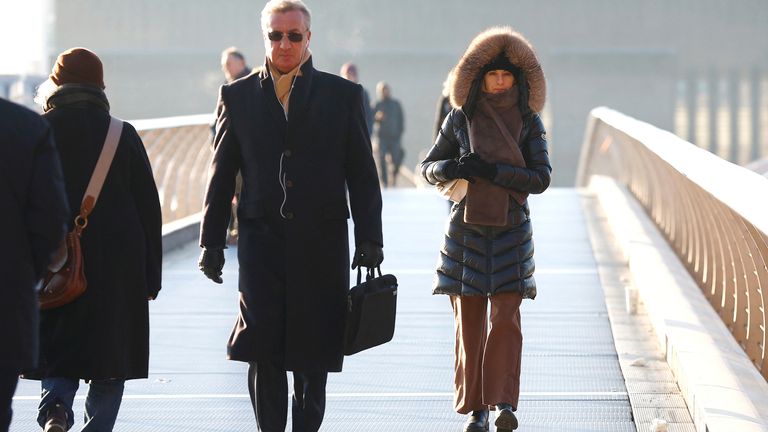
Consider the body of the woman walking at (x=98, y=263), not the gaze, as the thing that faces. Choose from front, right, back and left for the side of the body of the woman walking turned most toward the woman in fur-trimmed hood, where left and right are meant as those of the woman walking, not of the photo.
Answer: right

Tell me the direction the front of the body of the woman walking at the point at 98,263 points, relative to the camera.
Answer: away from the camera

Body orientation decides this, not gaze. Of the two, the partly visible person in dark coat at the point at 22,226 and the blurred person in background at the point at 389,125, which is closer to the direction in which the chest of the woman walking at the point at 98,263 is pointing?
the blurred person in background

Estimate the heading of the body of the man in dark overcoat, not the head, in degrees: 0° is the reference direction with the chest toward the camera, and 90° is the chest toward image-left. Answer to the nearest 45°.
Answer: approximately 0°

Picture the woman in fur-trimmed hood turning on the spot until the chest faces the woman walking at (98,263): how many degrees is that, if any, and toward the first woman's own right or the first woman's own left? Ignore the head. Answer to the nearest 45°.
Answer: approximately 45° to the first woman's own right

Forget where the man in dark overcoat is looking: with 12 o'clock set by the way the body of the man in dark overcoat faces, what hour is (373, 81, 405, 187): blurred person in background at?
The blurred person in background is roughly at 6 o'clock from the man in dark overcoat.

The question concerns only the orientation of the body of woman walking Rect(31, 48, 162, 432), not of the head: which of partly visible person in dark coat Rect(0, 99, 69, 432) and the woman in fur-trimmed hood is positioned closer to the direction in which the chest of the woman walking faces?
the woman in fur-trimmed hood

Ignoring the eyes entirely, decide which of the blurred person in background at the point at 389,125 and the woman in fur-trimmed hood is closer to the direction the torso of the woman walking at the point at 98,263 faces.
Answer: the blurred person in background

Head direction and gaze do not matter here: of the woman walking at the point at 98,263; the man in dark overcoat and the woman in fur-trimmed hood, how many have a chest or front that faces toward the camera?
2
